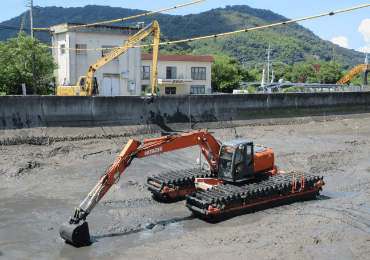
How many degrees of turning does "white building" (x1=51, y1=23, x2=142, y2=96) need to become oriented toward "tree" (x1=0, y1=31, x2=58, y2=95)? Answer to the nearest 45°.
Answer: approximately 45° to its right

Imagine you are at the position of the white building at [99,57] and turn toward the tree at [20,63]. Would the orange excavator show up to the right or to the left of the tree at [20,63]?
left

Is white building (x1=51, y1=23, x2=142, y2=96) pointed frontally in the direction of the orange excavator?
yes

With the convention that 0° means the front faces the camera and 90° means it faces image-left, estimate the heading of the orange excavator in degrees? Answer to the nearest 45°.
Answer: approximately 45°

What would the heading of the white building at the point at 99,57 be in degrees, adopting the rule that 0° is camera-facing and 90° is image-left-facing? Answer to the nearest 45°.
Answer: approximately 0°

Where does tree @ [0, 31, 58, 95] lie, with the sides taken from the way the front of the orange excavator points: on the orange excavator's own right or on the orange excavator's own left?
on the orange excavator's own right
